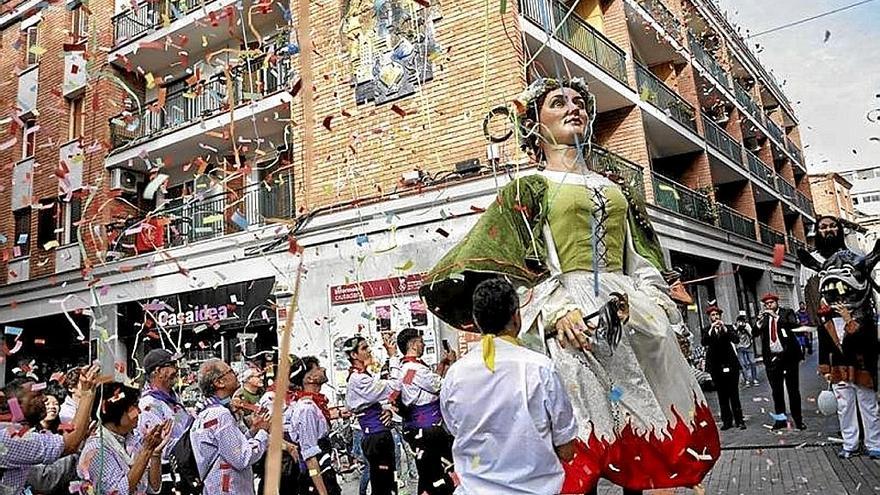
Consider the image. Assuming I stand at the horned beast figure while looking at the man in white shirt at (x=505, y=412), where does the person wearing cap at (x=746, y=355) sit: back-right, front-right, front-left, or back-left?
back-right

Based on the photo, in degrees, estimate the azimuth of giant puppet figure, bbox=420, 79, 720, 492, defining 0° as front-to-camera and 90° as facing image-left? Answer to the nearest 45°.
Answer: approximately 315°
